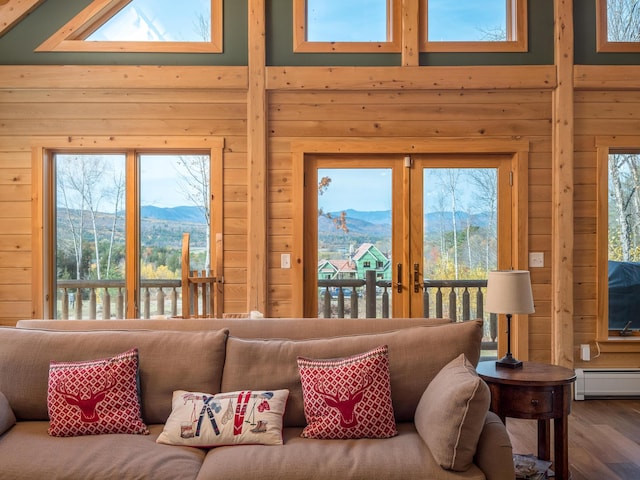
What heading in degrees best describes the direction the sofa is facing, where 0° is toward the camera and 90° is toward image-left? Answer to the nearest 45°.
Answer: approximately 0°

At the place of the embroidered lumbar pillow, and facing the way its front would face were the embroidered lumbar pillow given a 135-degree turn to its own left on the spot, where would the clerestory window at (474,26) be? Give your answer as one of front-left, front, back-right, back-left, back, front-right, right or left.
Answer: front

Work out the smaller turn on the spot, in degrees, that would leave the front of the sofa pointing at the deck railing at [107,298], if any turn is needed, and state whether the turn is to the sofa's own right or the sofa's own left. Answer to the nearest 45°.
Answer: approximately 135° to the sofa's own right

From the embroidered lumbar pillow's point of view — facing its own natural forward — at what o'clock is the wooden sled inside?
The wooden sled inside is roughly at 6 o'clock from the embroidered lumbar pillow.

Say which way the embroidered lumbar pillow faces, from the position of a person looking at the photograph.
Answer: facing the viewer

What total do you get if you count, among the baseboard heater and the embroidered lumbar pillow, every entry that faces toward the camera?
2

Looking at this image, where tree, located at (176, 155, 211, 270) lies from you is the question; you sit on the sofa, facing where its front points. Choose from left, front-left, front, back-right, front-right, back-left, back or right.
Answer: back

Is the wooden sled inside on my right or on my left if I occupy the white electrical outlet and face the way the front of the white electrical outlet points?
on my right

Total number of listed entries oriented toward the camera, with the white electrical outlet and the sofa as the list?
2

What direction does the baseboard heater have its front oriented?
toward the camera

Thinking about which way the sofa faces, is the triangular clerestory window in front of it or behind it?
behind
